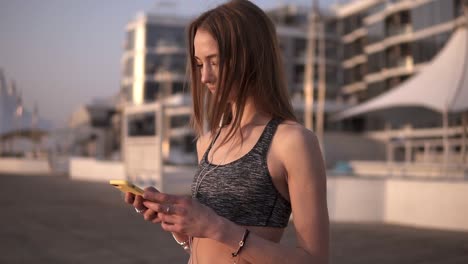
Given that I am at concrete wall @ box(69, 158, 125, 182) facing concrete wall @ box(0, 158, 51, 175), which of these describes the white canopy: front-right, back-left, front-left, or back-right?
back-right

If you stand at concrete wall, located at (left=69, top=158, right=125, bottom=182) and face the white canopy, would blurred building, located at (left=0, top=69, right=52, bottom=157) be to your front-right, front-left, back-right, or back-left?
back-left

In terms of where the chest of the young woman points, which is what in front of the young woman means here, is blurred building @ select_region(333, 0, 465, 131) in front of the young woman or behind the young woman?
behind

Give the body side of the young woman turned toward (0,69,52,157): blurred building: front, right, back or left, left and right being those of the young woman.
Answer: right

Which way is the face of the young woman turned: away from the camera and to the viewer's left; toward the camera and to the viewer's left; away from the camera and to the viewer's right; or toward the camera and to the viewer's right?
toward the camera and to the viewer's left

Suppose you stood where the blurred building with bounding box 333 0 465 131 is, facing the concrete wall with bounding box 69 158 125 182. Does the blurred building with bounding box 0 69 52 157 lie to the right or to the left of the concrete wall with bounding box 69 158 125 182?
right

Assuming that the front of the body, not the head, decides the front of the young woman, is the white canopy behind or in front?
behind

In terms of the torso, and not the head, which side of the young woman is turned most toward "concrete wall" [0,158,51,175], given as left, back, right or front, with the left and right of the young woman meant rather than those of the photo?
right

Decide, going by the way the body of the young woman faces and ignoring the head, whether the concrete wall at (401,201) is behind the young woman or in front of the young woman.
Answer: behind

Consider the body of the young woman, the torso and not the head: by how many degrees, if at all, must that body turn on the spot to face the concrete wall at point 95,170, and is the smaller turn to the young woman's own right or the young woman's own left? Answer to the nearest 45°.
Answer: approximately 135° to the young woman's own right

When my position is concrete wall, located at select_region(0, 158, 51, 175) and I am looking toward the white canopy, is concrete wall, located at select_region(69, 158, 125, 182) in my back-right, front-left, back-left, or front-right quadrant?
front-right
